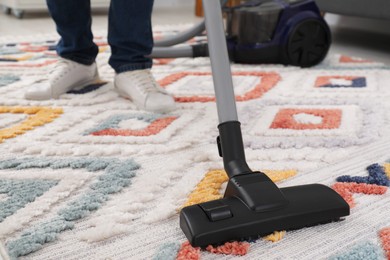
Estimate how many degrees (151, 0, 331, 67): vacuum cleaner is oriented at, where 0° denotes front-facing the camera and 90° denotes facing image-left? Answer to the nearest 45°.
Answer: approximately 90°
